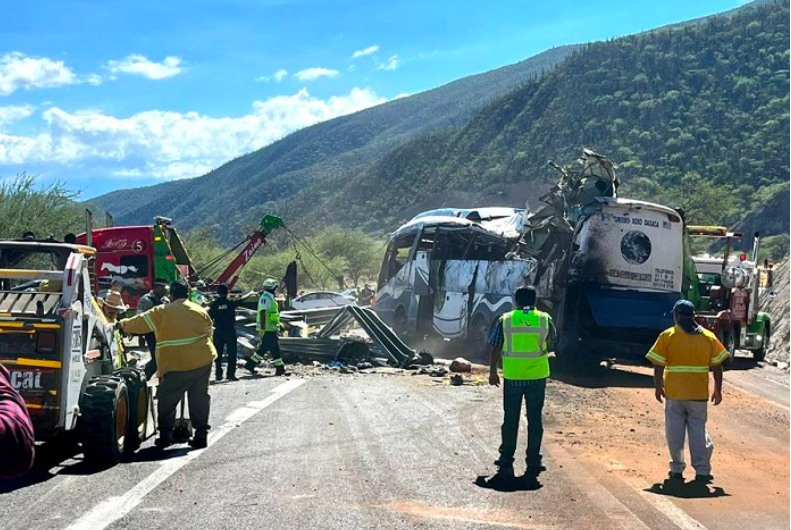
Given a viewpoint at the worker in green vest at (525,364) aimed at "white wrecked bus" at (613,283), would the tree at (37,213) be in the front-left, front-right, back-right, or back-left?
front-left

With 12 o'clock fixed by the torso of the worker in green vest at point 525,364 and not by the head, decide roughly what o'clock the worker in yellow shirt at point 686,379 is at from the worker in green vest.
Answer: The worker in yellow shirt is roughly at 3 o'clock from the worker in green vest.

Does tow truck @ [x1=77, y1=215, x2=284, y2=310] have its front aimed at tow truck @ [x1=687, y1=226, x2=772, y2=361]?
no

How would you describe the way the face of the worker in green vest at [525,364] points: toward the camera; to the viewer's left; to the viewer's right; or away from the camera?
away from the camera

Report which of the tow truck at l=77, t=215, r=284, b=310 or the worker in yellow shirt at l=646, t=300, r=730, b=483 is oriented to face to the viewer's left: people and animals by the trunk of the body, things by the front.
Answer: the tow truck

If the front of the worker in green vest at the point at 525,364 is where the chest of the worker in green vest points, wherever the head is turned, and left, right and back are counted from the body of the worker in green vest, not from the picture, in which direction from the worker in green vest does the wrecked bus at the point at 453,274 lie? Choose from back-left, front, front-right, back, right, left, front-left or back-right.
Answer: front

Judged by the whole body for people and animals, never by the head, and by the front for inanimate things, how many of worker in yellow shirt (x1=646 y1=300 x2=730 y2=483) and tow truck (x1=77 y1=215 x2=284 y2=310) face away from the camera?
1

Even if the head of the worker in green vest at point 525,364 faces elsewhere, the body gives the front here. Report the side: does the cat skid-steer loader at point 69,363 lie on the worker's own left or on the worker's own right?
on the worker's own left

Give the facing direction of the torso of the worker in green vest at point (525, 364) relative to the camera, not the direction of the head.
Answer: away from the camera

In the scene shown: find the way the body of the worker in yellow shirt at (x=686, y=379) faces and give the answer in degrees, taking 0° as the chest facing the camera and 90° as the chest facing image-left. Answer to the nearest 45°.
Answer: approximately 180°

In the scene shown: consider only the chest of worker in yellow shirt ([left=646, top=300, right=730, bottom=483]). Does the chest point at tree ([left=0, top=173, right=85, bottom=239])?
no

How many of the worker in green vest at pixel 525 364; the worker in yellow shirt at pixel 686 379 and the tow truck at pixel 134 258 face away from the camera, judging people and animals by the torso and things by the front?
2

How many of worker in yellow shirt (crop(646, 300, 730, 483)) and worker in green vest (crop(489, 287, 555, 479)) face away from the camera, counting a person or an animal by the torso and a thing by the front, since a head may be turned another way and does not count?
2

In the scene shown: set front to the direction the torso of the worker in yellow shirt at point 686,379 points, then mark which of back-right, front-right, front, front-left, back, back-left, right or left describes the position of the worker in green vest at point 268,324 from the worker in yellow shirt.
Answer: front-left

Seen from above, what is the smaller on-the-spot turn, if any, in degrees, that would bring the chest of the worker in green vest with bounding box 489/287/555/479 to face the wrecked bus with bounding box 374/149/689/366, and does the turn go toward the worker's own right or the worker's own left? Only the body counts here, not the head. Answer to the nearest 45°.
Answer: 0° — they already face it

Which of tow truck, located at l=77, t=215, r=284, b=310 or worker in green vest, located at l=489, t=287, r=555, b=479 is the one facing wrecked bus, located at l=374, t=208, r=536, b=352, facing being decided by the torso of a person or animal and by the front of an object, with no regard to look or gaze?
the worker in green vest

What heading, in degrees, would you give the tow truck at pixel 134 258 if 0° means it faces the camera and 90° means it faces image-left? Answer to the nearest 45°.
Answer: approximately 90°

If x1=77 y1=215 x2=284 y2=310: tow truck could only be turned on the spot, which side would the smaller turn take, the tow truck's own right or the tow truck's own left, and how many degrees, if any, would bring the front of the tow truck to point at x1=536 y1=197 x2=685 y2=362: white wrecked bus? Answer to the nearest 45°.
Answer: approximately 135° to the tow truck's own left
